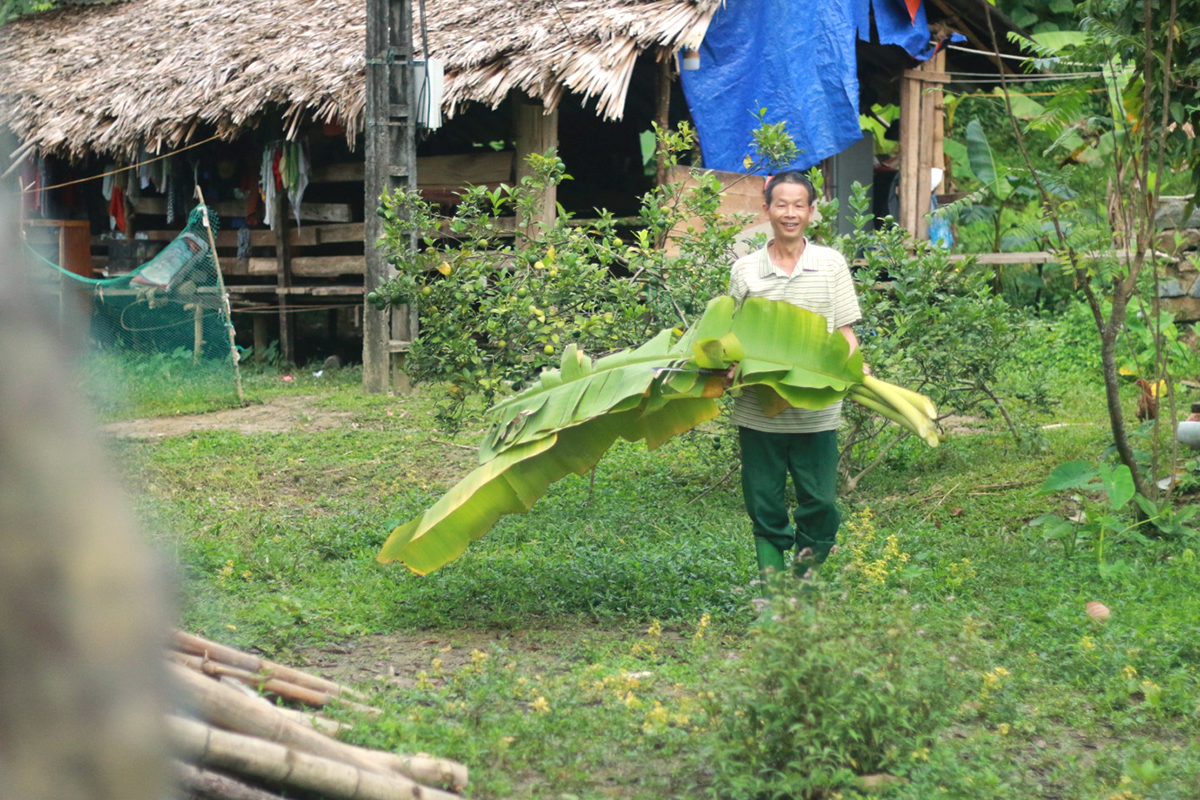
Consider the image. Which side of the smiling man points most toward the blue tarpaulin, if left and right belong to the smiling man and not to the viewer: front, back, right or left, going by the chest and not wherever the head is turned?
back

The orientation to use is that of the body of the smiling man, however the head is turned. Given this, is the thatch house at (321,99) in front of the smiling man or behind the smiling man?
behind

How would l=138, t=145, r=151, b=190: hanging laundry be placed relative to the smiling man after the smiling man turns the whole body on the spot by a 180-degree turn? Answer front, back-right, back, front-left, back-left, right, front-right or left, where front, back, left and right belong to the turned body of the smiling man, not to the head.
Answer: front-left

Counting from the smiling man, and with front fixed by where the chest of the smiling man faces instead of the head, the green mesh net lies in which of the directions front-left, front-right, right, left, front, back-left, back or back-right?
back-right

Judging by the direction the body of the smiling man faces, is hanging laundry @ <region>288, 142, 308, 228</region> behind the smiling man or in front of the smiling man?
behind

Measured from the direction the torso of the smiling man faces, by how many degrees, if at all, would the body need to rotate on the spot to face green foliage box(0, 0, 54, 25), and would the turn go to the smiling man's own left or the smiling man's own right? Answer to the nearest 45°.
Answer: approximately 135° to the smiling man's own right

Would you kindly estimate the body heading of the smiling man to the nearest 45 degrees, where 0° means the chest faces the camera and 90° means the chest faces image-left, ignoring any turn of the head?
approximately 0°

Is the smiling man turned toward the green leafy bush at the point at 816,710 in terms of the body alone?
yes

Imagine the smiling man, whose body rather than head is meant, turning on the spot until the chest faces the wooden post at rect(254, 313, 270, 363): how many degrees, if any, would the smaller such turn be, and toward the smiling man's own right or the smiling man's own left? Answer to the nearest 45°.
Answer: approximately 135° to the smiling man's own right

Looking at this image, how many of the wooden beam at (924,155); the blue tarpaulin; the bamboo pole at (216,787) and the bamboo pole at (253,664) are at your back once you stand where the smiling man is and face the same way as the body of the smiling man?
2

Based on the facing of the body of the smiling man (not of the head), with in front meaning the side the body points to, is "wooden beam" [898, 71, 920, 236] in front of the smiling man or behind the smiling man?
behind

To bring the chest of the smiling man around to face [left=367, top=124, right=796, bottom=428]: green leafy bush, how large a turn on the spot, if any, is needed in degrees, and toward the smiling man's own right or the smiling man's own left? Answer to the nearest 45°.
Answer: approximately 135° to the smiling man's own right
